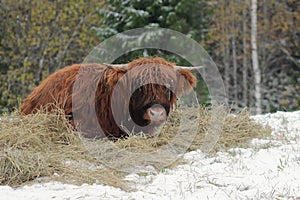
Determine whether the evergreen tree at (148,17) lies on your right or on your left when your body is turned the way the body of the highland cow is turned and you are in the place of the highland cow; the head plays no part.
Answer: on your left

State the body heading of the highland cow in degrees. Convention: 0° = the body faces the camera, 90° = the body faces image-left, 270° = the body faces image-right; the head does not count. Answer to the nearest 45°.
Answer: approximately 315°
